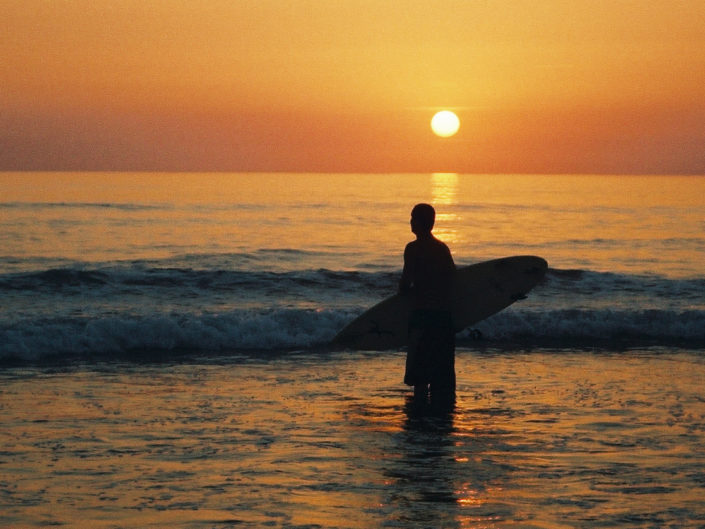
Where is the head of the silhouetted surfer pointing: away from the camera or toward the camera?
away from the camera

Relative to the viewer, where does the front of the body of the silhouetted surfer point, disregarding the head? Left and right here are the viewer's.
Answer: facing away from the viewer and to the left of the viewer
